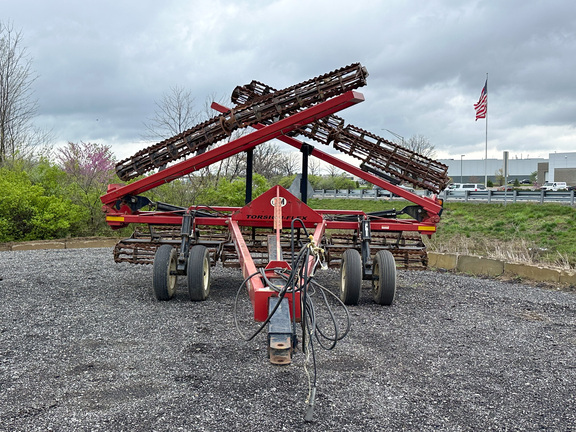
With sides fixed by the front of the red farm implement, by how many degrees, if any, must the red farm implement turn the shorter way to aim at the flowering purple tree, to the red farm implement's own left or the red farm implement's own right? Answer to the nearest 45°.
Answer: approximately 135° to the red farm implement's own right

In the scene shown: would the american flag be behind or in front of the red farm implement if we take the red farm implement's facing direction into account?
behind

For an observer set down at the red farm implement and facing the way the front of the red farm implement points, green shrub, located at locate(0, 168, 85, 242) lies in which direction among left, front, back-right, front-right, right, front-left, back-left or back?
back-right

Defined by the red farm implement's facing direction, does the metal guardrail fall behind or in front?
behind

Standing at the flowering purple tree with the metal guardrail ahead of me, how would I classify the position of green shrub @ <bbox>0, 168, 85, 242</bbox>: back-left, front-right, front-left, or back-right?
back-right

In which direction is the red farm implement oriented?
toward the camera
